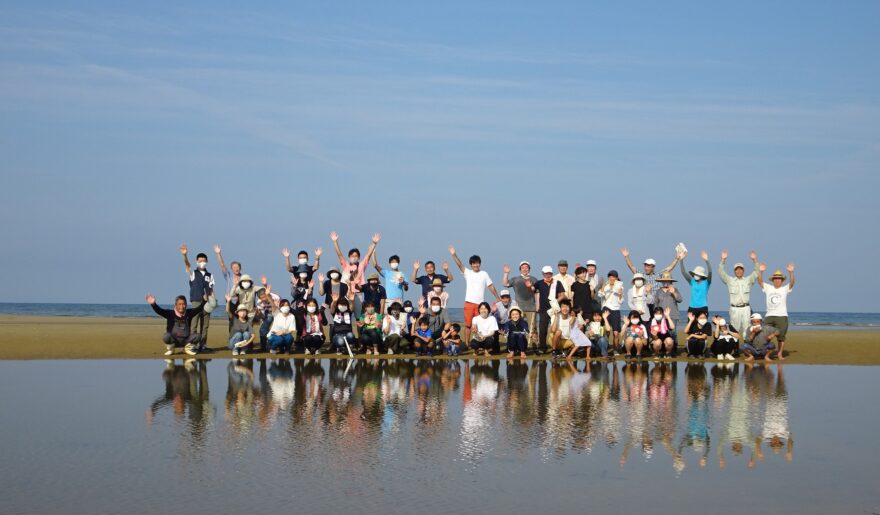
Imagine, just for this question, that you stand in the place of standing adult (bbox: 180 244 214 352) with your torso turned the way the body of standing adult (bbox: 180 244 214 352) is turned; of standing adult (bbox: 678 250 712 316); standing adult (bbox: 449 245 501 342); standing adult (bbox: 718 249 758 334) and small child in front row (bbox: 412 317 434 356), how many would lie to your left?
4

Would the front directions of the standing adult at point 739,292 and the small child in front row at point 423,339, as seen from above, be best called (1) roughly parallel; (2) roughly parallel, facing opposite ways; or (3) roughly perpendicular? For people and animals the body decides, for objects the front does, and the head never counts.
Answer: roughly parallel

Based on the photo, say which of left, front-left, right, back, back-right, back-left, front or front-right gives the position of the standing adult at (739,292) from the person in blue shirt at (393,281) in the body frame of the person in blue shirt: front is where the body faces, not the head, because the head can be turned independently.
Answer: left

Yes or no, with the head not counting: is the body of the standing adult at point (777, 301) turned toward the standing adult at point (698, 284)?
no

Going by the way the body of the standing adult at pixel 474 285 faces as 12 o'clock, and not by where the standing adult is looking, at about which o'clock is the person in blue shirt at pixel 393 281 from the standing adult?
The person in blue shirt is roughly at 3 o'clock from the standing adult.

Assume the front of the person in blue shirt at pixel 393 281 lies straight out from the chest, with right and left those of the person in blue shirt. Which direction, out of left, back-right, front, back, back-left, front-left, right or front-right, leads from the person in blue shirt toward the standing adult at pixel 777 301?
left

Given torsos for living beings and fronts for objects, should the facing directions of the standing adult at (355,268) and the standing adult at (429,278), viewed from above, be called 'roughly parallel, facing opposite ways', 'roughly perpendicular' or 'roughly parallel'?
roughly parallel

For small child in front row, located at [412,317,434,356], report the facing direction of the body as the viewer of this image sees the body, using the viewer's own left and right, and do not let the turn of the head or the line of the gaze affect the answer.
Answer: facing the viewer

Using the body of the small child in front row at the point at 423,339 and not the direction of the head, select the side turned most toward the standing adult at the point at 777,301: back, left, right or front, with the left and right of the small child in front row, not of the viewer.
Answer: left

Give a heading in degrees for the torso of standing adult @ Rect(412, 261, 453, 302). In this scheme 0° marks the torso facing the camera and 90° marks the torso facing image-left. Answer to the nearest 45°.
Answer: approximately 0°

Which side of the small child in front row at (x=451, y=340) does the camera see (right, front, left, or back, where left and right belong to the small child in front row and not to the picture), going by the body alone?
front

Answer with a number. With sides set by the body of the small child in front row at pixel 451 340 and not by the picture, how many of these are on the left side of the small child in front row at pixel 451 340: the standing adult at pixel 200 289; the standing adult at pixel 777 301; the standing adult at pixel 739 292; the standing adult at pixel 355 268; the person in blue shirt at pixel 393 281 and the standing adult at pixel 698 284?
3

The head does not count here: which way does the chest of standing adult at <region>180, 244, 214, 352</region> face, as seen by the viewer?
toward the camera

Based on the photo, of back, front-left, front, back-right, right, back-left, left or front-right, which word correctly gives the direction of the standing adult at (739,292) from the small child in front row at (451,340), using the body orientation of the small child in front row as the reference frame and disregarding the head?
left

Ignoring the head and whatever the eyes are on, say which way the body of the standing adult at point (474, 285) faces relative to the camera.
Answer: toward the camera
